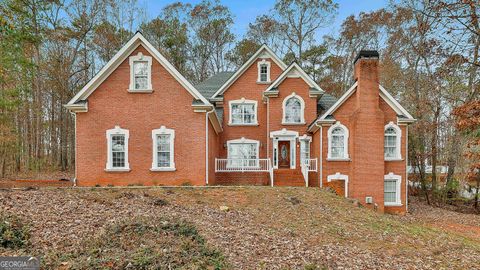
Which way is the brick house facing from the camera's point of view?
toward the camera

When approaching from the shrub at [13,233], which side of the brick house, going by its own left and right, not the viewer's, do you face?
front
